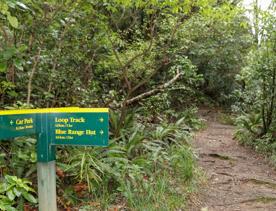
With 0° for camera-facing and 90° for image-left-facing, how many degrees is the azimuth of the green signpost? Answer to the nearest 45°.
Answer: approximately 0°
